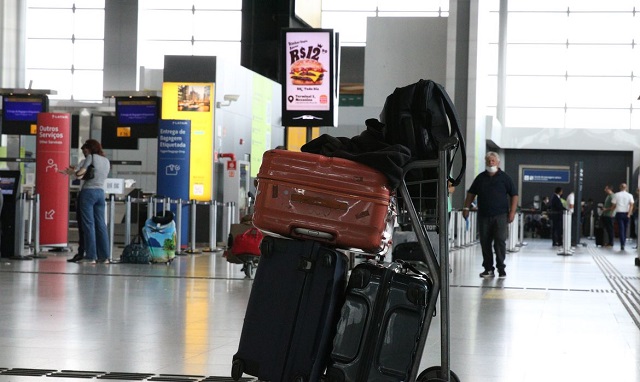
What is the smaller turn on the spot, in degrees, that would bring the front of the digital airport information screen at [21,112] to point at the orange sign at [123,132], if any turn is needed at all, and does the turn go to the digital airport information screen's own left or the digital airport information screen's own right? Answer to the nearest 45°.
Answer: approximately 135° to the digital airport information screen's own left

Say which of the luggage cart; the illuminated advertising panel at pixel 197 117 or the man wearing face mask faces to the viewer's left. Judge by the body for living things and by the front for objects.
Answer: the luggage cart

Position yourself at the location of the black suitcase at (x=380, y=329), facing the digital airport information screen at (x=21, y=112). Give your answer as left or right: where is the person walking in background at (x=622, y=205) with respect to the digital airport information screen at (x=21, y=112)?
right

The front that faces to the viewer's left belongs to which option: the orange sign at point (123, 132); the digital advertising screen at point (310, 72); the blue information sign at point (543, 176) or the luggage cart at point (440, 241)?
the luggage cart

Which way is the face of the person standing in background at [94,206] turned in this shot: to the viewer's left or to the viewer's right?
to the viewer's left

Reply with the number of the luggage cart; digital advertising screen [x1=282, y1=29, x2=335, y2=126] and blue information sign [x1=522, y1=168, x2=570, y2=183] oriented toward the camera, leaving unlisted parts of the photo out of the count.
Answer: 2

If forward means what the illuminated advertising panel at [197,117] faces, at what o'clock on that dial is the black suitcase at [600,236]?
The black suitcase is roughly at 8 o'clock from the illuminated advertising panel.

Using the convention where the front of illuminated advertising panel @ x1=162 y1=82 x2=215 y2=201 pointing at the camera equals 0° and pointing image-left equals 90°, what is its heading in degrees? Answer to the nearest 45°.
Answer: approximately 0°

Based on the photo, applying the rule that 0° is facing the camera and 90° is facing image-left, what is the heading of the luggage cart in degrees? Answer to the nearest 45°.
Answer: approximately 90°

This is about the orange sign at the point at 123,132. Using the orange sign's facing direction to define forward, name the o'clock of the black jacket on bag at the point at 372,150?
The black jacket on bag is roughly at 12 o'clock from the orange sign.
